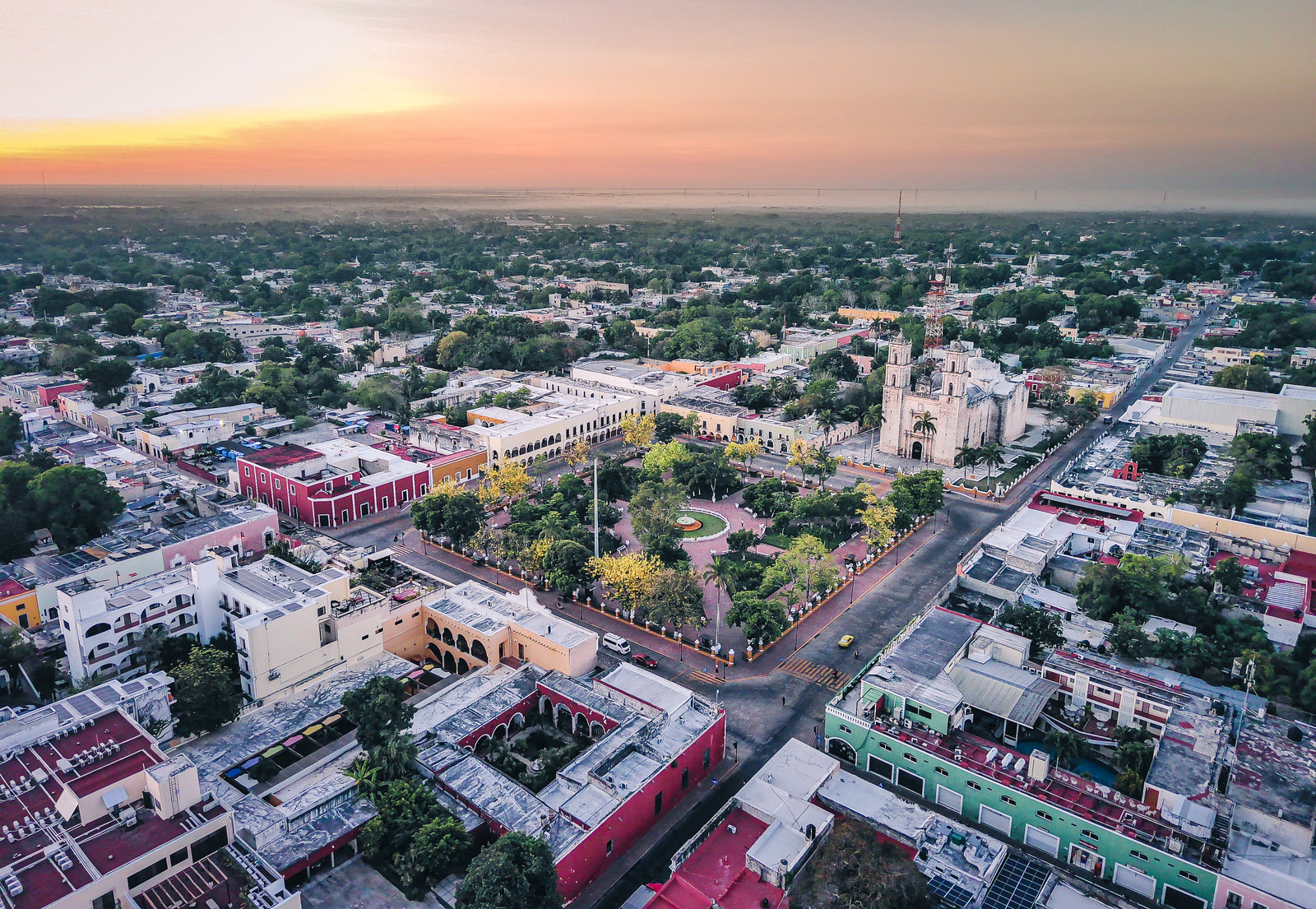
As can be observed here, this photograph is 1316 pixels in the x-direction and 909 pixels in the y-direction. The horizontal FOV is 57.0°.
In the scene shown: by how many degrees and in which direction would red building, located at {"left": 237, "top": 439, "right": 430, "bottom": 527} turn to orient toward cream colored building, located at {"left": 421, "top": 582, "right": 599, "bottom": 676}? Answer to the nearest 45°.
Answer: approximately 45° to its right

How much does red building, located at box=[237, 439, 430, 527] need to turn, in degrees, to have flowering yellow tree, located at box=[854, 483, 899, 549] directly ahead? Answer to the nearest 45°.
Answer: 0° — it already faces it

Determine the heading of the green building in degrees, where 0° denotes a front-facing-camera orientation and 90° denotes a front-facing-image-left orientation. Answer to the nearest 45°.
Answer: approximately 45°

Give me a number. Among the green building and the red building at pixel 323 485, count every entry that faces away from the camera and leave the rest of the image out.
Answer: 0

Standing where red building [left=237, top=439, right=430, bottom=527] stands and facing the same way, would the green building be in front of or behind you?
in front

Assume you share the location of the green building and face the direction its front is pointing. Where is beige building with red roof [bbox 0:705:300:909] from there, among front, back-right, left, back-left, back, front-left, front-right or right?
front

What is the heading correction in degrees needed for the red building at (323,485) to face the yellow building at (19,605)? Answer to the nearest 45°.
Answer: approximately 90° to its right

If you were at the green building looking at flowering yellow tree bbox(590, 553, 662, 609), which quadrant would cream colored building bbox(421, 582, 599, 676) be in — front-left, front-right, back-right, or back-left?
front-left

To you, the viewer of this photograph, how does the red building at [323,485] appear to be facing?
facing the viewer and to the right of the viewer

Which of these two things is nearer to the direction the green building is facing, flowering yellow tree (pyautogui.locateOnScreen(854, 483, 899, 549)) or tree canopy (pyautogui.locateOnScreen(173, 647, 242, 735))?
the tree canopy

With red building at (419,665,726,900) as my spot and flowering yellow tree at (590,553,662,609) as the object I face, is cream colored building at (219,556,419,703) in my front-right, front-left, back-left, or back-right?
front-left

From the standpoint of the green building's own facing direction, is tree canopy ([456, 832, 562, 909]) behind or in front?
in front
